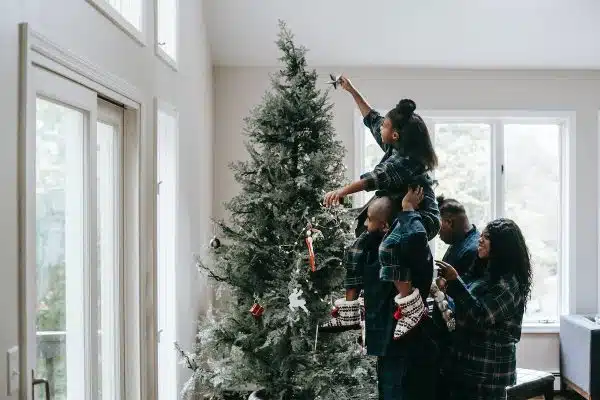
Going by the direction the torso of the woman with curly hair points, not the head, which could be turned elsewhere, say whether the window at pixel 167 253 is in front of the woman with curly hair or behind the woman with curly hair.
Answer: in front

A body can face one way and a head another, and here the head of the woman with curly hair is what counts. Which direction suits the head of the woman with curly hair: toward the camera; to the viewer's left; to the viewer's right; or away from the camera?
to the viewer's left

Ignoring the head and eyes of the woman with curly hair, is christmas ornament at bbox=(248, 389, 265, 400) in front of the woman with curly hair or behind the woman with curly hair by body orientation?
in front

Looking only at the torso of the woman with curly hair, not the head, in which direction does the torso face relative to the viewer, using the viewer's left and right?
facing to the left of the viewer

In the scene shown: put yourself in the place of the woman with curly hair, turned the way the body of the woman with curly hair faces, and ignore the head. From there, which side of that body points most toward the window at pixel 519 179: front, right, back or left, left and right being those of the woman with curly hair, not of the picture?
right

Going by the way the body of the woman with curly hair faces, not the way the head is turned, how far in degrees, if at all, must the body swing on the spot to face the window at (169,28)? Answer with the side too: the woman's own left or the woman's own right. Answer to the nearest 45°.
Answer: approximately 45° to the woman's own right

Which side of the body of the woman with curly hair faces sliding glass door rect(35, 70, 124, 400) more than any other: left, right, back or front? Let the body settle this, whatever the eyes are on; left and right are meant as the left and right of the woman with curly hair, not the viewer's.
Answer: front

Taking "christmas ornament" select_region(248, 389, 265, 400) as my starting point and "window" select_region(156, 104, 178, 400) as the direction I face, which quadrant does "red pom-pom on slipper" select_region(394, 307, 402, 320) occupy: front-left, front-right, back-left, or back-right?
back-right

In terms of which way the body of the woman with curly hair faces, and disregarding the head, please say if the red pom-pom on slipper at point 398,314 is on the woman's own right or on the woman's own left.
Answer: on the woman's own left
